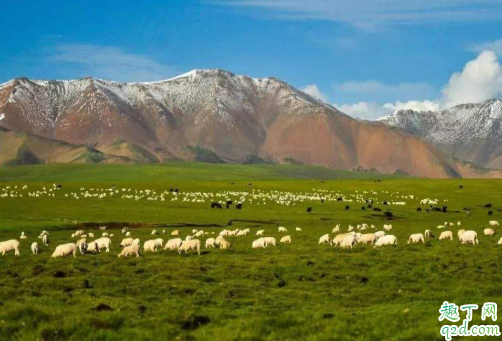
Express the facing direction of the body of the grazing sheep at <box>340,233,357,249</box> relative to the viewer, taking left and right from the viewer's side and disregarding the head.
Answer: facing the viewer and to the left of the viewer

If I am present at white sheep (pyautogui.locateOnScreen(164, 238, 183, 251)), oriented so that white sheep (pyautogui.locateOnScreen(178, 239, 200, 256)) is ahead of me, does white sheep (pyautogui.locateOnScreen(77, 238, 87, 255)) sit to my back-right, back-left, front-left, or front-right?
back-right

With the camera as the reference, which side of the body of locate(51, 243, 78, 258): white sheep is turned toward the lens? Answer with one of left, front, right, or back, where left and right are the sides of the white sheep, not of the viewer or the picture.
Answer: left

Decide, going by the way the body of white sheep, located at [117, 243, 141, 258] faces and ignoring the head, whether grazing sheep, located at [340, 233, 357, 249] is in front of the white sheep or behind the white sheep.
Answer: behind

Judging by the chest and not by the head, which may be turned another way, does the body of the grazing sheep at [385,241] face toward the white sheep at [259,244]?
yes

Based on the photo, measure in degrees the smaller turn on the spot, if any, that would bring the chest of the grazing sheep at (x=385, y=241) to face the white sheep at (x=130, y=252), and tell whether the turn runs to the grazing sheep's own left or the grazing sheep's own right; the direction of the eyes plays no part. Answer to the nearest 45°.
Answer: approximately 45° to the grazing sheep's own left

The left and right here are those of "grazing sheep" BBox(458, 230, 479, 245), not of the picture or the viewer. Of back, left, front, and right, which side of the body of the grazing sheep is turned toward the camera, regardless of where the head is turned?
left

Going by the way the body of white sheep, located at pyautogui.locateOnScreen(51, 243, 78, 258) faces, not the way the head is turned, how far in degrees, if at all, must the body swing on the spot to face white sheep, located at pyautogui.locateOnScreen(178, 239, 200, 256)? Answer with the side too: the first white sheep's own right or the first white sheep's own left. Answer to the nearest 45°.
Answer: approximately 180°

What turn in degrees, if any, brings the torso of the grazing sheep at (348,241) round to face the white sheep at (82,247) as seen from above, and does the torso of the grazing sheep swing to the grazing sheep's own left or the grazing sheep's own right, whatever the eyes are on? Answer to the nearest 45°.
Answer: approximately 45° to the grazing sheep's own right

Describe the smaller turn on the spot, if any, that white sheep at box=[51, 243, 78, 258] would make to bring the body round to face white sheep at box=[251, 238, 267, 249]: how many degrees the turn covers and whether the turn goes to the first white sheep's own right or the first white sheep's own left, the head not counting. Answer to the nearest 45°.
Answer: approximately 180°

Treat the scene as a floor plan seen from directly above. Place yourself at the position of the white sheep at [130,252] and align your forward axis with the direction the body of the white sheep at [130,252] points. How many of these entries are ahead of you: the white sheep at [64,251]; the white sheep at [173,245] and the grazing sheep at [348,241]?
1

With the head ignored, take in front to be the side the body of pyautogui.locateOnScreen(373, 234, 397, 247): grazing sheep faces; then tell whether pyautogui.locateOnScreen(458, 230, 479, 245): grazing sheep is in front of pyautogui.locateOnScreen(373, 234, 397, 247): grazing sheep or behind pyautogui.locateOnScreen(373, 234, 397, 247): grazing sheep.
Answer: behind

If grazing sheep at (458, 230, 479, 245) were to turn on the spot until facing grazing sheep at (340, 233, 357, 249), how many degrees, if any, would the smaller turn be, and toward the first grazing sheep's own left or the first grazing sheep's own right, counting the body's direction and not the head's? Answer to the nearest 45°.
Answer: approximately 45° to the first grazing sheep's own left

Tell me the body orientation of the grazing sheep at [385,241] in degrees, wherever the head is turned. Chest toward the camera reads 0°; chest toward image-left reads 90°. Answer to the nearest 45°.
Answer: approximately 90°
